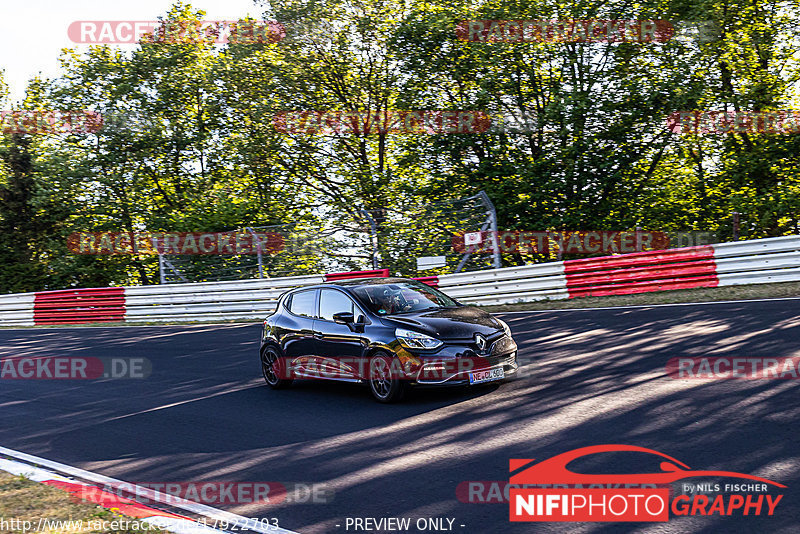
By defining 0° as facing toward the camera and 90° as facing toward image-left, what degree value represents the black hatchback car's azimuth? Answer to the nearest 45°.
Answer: approximately 315°

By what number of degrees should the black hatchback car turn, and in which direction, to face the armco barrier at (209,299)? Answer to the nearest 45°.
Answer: approximately 135° to its left

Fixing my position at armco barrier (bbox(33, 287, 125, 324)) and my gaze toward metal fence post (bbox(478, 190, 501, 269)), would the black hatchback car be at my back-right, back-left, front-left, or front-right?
front-right

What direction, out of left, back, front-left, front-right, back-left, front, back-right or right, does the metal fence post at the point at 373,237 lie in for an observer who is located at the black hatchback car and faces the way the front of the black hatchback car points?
back-left

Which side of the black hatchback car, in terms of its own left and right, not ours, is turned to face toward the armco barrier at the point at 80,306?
back

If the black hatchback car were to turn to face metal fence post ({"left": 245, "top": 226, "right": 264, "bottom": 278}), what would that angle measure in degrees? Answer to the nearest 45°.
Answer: approximately 135° to its left

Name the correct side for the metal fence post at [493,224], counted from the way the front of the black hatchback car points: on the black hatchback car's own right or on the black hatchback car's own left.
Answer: on the black hatchback car's own left

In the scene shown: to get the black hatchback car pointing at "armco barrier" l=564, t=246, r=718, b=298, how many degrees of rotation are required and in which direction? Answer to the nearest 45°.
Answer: approximately 90° to its left
